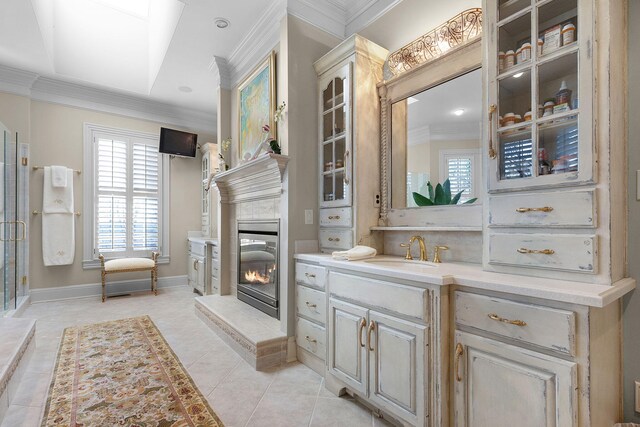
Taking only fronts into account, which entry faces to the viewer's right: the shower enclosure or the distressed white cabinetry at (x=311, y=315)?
the shower enclosure

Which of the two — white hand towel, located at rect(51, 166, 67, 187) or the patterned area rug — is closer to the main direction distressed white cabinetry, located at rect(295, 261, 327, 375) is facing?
the patterned area rug

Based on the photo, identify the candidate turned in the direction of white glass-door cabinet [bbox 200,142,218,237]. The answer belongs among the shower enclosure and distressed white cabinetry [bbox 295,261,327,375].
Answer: the shower enclosure

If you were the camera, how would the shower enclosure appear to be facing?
facing to the right of the viewer

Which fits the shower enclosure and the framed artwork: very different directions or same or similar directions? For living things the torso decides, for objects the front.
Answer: very different directions

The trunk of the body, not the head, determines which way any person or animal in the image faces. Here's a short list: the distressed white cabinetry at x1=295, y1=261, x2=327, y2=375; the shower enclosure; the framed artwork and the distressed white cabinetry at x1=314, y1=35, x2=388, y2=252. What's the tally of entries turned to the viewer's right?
1

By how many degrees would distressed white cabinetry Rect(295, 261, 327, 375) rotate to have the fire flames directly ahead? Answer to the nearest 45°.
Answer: approximately 90° to its right

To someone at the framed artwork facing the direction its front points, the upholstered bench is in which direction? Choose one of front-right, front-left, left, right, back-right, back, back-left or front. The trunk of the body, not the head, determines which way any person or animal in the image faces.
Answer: right

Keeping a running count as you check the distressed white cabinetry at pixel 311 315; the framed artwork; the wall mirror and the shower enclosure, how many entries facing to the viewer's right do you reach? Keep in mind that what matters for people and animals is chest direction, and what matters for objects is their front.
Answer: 1

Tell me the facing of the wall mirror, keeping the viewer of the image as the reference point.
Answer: facing the viewer and to the left of the viewer
